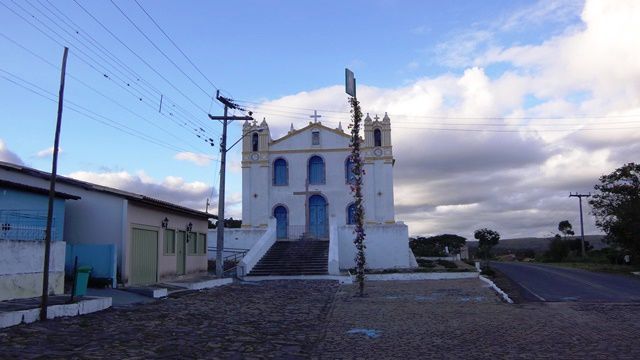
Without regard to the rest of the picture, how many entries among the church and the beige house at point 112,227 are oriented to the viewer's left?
0

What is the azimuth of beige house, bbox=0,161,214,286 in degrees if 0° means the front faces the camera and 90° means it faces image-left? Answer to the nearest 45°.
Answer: approximately 315°

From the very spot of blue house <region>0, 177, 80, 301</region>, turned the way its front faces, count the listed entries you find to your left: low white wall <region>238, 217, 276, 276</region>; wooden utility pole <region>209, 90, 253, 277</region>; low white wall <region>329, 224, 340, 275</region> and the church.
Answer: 4

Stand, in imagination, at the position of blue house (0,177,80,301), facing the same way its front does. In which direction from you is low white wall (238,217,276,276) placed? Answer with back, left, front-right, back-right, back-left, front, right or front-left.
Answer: left

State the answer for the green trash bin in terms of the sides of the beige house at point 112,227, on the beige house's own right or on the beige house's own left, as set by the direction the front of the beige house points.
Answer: on the beige house's own right

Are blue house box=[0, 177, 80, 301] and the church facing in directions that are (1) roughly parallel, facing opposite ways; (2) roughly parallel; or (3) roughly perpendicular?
roughly perpendicular

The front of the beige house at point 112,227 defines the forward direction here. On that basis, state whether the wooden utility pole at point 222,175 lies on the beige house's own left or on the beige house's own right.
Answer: on the beige house's own left

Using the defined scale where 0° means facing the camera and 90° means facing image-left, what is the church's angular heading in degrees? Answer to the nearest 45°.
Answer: approximately 0°

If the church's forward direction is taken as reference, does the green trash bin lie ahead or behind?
ahead

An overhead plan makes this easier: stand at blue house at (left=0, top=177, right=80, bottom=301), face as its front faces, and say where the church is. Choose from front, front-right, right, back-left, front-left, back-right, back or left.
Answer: left
